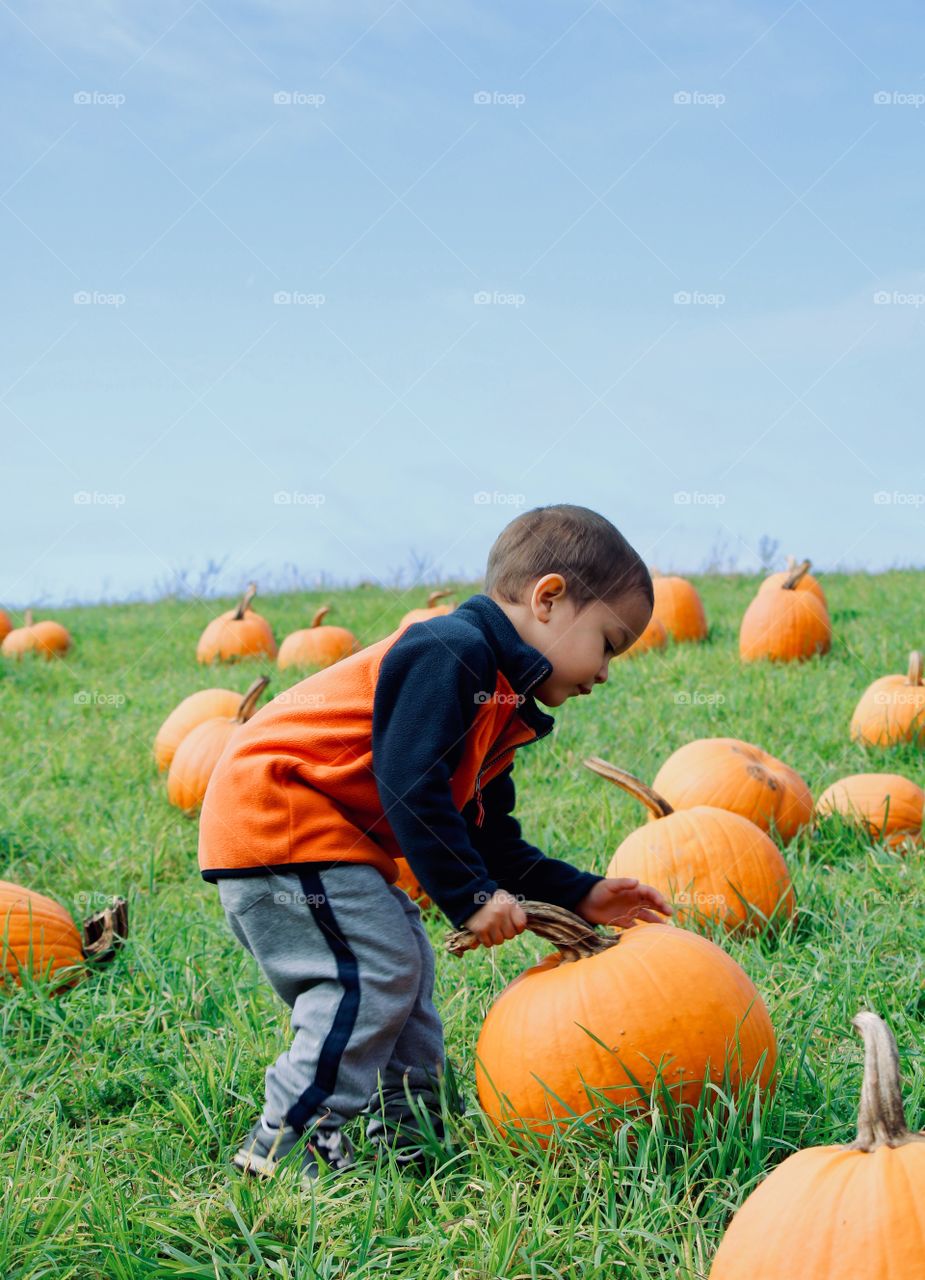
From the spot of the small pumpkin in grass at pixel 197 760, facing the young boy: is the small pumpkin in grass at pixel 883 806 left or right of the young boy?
left

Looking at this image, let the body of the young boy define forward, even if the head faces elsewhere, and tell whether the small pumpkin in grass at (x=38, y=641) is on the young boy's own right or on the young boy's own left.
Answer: on the young boy's own left

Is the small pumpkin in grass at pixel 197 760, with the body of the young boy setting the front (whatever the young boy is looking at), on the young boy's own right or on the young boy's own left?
on the young boy's own left

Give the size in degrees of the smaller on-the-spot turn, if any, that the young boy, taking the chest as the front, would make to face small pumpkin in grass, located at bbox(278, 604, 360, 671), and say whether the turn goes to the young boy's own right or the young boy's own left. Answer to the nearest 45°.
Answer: approximately 90° to the young boy's own left

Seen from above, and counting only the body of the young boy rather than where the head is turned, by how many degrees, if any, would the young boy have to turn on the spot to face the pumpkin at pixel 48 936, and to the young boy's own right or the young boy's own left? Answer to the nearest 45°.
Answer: approximately 135° to the young boy's own left

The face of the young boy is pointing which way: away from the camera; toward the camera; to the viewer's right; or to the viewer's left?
to the viewer's right

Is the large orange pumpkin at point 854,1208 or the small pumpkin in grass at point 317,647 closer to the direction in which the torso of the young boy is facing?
the large orange pumpkin

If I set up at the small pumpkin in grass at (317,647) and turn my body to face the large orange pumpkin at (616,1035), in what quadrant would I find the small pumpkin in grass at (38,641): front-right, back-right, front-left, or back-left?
back-right

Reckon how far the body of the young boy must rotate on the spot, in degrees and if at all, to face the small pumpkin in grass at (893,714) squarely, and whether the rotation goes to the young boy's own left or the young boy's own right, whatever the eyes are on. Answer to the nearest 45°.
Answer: approximately 45° to the young boy's own left

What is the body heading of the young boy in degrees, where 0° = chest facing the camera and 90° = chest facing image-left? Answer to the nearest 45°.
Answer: approximately 270°

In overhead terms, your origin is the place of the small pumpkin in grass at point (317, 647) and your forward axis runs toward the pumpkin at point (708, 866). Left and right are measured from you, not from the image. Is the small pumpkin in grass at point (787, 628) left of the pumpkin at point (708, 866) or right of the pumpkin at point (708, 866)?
left
